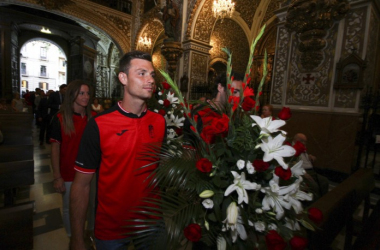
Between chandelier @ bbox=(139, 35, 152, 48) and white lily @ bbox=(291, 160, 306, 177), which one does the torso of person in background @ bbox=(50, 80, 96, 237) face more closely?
the white lily

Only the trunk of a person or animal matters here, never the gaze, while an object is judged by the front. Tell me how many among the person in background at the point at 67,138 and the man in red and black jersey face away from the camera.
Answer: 0

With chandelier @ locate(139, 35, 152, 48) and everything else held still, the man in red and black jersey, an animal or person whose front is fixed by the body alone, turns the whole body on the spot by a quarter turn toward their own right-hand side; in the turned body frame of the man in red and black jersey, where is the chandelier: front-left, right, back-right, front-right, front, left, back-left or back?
back-right

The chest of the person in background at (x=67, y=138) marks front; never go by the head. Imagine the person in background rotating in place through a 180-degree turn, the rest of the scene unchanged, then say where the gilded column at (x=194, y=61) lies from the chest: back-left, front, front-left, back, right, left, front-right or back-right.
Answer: right

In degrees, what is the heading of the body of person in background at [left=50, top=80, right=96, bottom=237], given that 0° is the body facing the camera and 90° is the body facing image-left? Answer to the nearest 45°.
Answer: approximately 315°

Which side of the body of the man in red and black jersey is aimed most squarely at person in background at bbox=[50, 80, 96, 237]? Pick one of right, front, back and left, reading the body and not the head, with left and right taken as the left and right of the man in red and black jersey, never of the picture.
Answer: back

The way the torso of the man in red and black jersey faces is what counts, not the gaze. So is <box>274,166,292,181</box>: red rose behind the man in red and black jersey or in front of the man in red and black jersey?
in front

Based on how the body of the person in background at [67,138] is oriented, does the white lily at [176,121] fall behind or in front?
in front

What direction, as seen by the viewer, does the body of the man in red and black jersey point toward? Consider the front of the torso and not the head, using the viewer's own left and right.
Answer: facing the viewer and to the right of the viewer
